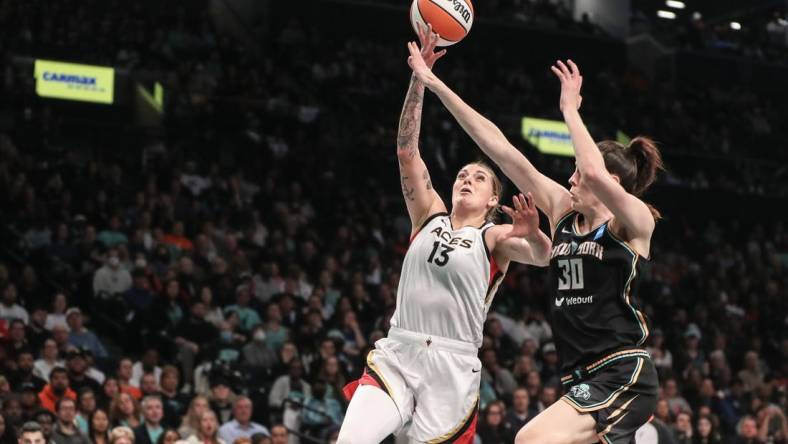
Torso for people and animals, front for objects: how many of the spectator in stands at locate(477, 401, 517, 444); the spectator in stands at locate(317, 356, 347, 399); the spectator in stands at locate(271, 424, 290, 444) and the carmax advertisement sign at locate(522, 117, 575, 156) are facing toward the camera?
4

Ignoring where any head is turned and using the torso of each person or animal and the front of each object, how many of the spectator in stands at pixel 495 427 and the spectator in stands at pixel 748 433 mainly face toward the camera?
2

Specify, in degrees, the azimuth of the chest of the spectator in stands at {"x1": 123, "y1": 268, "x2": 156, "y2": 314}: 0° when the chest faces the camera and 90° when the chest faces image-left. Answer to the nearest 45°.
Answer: approximately 315°

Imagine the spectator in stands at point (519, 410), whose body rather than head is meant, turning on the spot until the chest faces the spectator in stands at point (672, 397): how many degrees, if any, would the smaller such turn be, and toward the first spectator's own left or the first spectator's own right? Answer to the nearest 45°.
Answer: approximately 135° to the first spectator's own left

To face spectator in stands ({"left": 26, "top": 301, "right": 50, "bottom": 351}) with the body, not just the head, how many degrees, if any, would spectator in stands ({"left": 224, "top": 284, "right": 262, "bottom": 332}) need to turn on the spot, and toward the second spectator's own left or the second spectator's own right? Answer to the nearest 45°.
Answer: approximately 90° to the second spectator's own right

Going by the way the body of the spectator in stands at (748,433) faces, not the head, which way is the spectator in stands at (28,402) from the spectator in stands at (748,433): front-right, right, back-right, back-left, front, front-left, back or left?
front-right

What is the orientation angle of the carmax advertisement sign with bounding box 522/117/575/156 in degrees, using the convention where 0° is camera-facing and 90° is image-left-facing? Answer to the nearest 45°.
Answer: approximately 0°

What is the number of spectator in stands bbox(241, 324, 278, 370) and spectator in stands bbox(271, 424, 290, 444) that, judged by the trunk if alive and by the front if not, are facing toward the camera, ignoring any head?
2

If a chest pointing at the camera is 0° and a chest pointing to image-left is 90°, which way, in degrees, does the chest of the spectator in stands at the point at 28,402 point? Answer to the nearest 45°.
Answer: approximately 315°

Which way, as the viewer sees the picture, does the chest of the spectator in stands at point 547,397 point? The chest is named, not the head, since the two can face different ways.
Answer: toward the camera
